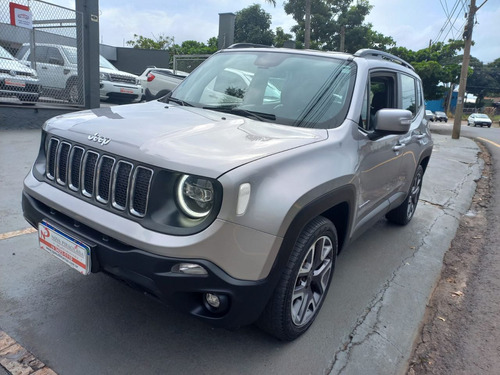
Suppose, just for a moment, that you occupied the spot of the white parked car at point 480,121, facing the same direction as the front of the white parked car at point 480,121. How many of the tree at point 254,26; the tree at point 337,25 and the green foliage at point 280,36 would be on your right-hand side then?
3

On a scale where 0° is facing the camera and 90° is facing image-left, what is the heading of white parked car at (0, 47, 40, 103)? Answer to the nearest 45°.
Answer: approximately 315°

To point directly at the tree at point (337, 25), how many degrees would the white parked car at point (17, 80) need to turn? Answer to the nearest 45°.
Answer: approximately 90° to its left

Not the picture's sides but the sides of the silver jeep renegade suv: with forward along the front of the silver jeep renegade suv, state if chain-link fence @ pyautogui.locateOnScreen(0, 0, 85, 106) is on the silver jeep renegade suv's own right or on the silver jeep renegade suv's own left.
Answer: on the silver jeep renegade suv's own right

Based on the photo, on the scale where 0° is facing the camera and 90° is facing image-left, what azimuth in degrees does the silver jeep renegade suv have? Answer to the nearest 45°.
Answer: approximately 45°

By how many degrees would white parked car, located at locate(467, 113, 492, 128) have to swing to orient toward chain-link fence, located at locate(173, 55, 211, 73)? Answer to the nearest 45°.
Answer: approximately 45° to its right

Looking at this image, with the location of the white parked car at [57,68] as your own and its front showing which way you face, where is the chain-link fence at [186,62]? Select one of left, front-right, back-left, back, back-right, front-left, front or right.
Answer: left

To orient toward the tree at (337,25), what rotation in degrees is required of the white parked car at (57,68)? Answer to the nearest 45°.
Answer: approximately 90° to its left

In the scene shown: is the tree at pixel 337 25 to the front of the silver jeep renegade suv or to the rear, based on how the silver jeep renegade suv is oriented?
to the rear

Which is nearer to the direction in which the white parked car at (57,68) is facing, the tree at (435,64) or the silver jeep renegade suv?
the silver jeep renegade suv

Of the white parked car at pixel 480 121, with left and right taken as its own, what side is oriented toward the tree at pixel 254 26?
right

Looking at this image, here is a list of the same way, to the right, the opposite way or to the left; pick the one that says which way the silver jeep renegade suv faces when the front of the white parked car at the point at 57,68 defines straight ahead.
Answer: to the right

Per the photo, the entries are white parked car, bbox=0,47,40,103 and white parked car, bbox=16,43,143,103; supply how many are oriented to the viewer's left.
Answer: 0

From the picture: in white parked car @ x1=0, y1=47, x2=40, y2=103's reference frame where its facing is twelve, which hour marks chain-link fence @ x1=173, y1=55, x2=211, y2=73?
The chain-link fence is roughly at 9 o'clock from the white parked car.

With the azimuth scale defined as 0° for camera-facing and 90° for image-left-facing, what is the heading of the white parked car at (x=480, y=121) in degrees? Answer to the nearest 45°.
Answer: approximately 315°
